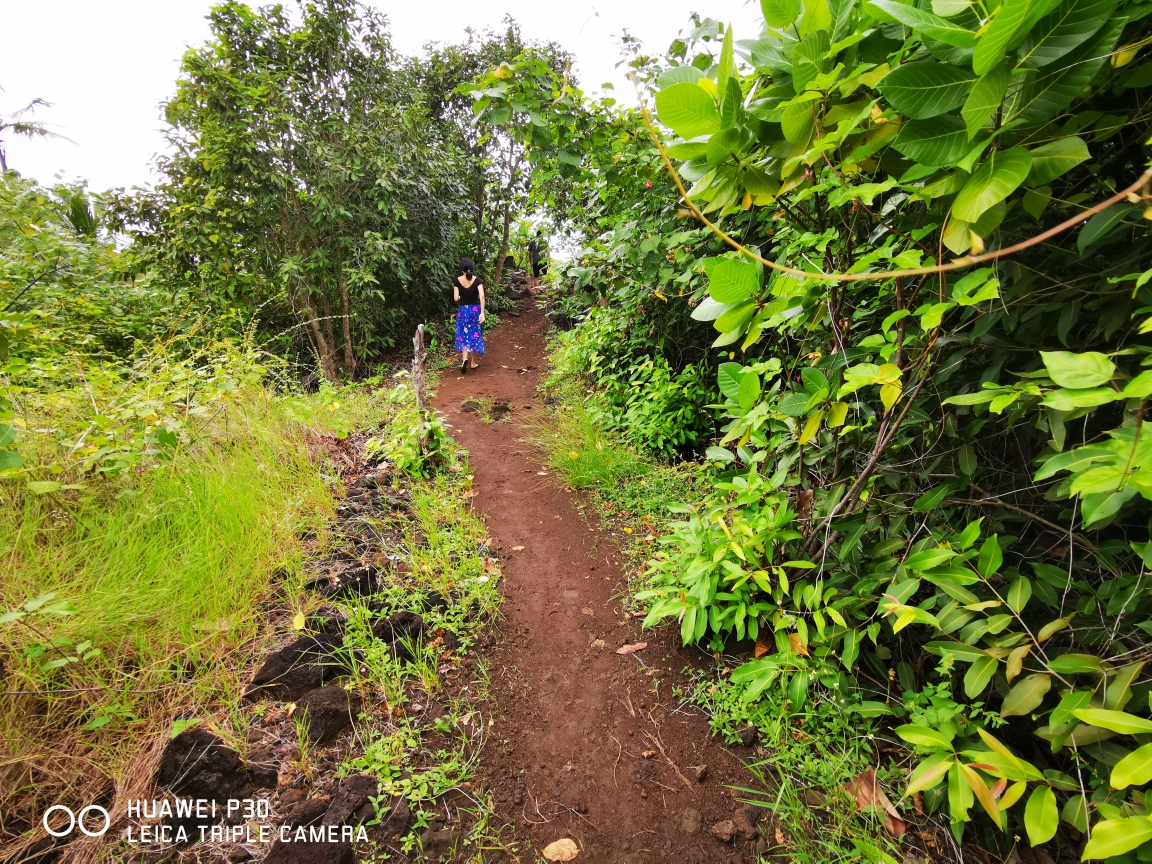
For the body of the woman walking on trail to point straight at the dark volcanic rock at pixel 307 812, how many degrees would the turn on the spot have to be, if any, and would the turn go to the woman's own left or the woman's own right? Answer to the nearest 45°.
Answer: approximately 180°

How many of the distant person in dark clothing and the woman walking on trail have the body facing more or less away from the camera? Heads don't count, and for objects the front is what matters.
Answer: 2

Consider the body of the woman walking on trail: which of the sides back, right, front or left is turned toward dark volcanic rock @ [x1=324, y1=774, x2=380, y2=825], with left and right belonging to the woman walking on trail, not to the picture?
back

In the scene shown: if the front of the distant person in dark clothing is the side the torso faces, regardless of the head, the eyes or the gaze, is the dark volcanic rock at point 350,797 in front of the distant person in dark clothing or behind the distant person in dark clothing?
behind

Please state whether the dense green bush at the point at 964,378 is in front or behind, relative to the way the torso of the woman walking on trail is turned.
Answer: behind

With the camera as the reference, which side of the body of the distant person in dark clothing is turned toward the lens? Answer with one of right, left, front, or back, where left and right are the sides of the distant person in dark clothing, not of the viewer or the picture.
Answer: back

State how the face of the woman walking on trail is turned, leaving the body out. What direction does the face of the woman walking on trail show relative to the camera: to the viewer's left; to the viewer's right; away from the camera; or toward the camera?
away from the camera

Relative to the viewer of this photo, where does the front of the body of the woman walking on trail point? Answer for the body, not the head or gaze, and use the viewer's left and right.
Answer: facing away from the viewer

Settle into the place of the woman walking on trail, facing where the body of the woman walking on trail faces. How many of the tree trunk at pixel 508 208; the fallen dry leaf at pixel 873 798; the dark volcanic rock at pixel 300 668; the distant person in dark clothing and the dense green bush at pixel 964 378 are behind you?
3
